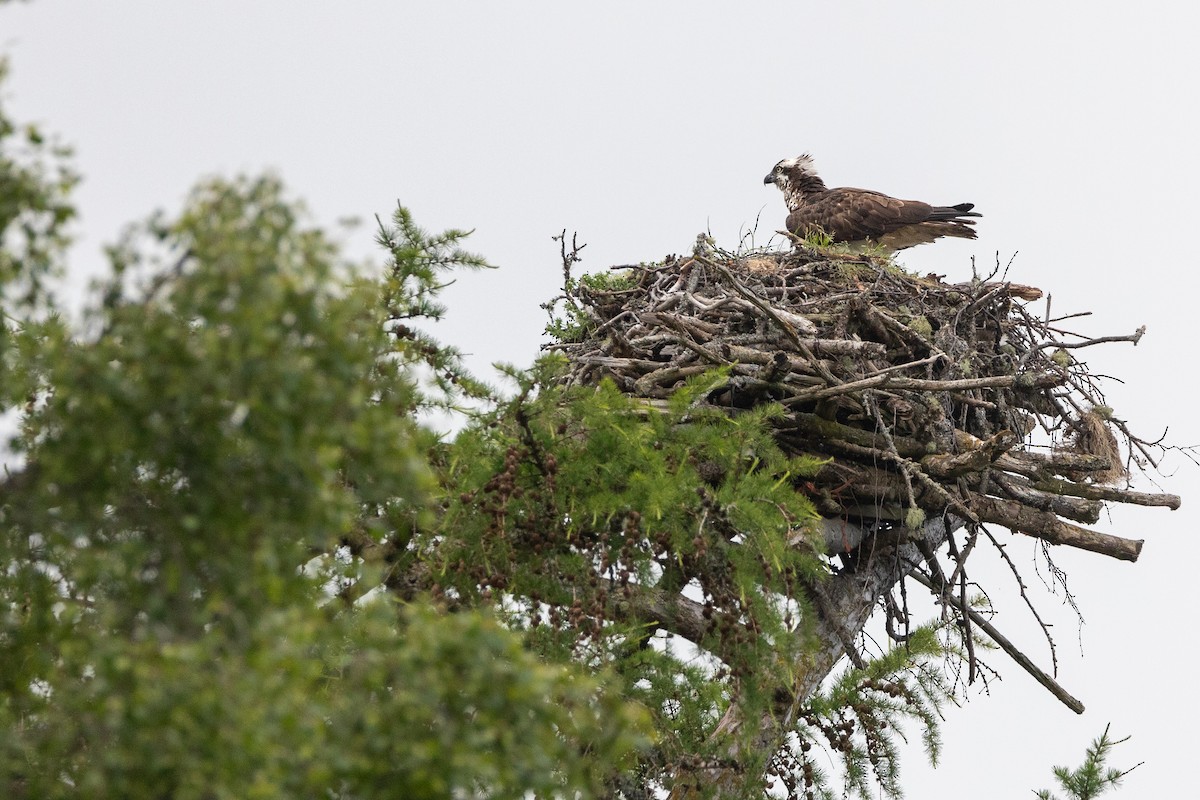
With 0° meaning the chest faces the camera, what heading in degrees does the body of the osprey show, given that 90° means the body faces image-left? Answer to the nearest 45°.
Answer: approximately 90°
